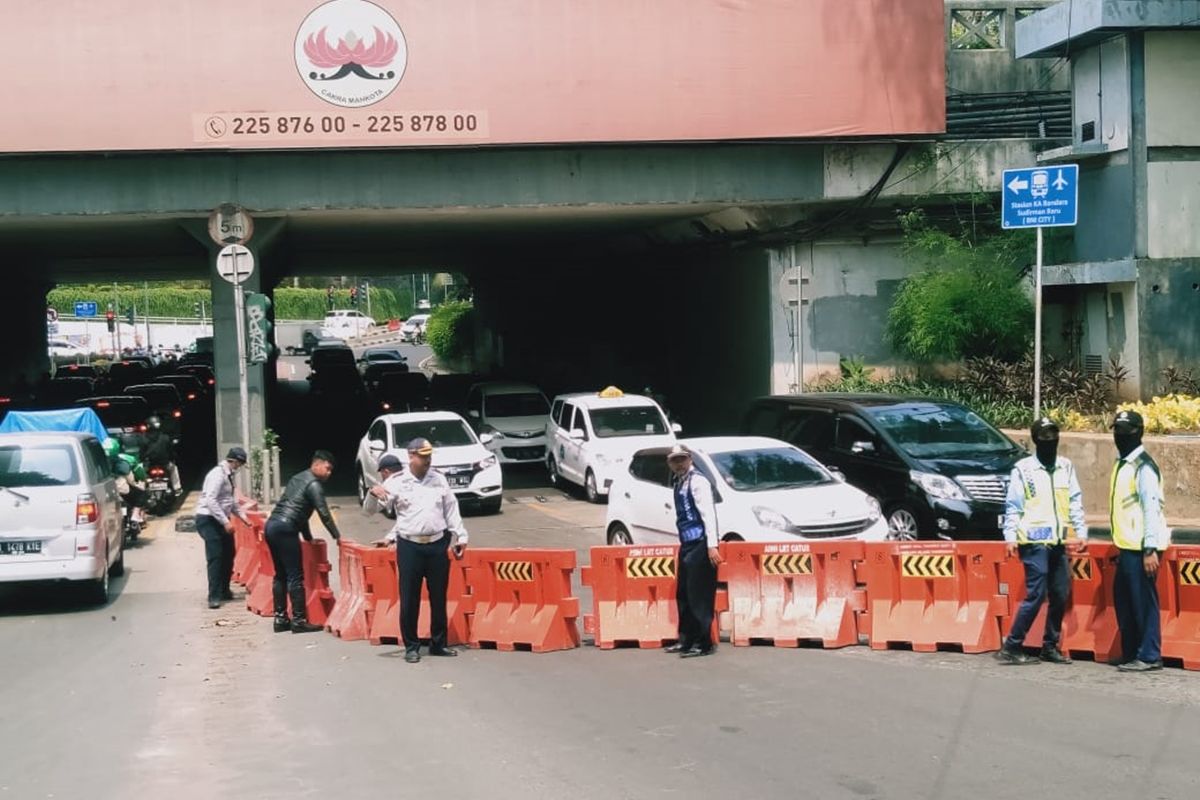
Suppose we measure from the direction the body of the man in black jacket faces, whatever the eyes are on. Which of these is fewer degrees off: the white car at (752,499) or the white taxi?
the white car

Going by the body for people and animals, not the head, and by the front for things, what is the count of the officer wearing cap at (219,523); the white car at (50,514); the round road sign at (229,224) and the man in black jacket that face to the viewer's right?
2

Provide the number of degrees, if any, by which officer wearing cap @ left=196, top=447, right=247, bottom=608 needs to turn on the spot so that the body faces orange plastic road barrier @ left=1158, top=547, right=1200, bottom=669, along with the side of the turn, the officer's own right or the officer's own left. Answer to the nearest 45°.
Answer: approximately 45° to the officer's own right

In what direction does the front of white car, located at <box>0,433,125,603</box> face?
away from the camera

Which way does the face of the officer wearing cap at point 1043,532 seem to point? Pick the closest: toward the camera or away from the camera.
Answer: toward the camera

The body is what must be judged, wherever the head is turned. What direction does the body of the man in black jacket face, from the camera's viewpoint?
to the viewer's right

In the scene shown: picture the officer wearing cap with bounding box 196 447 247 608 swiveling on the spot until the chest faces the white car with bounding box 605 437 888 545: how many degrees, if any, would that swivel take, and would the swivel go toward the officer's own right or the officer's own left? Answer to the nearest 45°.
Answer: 0° — they already face it

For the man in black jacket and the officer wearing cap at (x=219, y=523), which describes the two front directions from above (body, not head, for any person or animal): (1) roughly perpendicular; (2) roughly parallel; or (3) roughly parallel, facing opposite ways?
roughly parallel

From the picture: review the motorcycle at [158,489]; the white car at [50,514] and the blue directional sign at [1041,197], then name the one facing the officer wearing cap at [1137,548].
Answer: the blue directional sign

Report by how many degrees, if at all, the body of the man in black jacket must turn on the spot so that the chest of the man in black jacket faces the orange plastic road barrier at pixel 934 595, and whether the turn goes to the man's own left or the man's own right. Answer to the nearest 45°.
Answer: approximately 45° to the man's own right

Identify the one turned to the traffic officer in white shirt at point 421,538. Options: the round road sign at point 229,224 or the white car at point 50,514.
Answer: the round road sign

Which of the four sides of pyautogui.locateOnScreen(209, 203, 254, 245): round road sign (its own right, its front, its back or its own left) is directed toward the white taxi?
left

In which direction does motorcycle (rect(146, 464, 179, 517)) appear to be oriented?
away from the camera

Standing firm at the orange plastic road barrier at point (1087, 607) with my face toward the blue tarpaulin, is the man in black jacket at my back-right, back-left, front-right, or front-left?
front-left

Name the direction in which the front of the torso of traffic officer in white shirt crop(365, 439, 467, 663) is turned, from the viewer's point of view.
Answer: toward the camera

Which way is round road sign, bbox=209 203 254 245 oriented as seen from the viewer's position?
toward the camera

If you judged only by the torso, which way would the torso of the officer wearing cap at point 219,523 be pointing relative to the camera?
to the viewer's right

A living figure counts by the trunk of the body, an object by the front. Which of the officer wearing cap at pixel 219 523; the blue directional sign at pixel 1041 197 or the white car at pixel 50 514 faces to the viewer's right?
the officer wearing cap

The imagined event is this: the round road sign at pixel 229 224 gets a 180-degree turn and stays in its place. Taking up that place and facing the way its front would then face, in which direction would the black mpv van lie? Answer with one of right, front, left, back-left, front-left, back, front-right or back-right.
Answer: back-right

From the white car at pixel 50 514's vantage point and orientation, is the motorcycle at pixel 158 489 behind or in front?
in front
